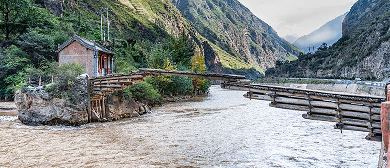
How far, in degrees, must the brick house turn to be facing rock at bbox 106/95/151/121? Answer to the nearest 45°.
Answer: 0° — it already faces it

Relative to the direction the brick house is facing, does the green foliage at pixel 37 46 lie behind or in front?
behind

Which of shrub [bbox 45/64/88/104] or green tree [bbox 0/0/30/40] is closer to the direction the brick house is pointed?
the shrub

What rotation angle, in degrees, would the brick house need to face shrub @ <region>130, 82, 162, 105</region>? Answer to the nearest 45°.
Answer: approximately 45° to its left

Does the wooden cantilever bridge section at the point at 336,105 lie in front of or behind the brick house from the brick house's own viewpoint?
in front

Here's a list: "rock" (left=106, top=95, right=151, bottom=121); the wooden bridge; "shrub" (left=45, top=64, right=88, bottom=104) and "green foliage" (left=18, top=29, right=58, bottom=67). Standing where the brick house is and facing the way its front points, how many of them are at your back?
1

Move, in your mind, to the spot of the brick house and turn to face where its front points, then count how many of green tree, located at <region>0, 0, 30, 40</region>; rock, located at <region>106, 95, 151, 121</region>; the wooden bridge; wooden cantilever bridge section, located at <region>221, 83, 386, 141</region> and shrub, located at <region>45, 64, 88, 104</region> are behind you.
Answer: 1

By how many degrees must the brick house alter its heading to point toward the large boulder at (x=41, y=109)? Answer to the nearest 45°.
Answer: approximately 45° to its right

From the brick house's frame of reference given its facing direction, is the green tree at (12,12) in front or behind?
behind

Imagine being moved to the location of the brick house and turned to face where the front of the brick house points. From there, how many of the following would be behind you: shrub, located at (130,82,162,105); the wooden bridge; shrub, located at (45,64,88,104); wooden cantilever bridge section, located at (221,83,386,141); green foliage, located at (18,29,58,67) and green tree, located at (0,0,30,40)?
2

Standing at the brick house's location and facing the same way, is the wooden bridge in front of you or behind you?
in front

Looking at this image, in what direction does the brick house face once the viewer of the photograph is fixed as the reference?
facing the viewer and to the right of the viewer
